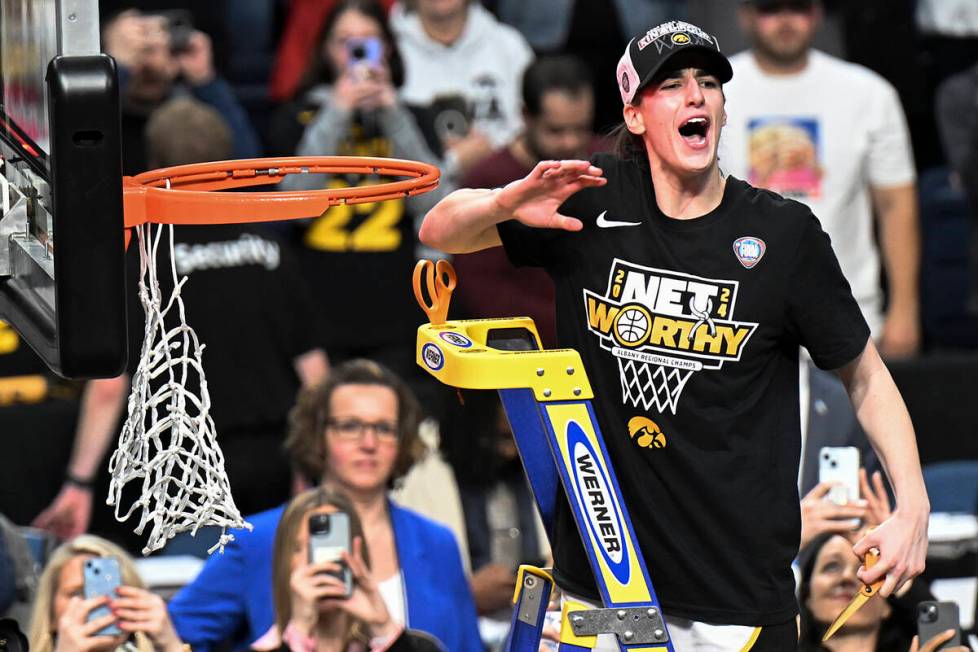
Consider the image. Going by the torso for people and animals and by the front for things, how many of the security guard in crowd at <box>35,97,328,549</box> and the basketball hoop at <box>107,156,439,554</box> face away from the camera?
1

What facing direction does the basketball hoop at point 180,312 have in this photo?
to the viewer's right

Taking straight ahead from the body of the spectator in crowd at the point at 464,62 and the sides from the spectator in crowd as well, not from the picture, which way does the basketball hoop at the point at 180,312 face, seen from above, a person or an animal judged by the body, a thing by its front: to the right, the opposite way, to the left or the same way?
to the left

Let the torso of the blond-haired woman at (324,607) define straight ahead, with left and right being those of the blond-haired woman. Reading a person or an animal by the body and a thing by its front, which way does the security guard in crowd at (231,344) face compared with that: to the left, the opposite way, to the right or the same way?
the opposite way

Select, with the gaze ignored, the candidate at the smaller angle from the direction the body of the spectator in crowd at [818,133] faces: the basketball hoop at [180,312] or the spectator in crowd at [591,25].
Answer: the basketball hoop

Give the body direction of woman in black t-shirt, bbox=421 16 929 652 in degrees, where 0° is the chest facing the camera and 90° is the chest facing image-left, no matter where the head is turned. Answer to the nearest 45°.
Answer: approximately 0°

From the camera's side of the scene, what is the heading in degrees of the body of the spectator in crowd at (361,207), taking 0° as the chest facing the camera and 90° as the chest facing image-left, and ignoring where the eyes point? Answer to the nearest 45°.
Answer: approximately 0°
